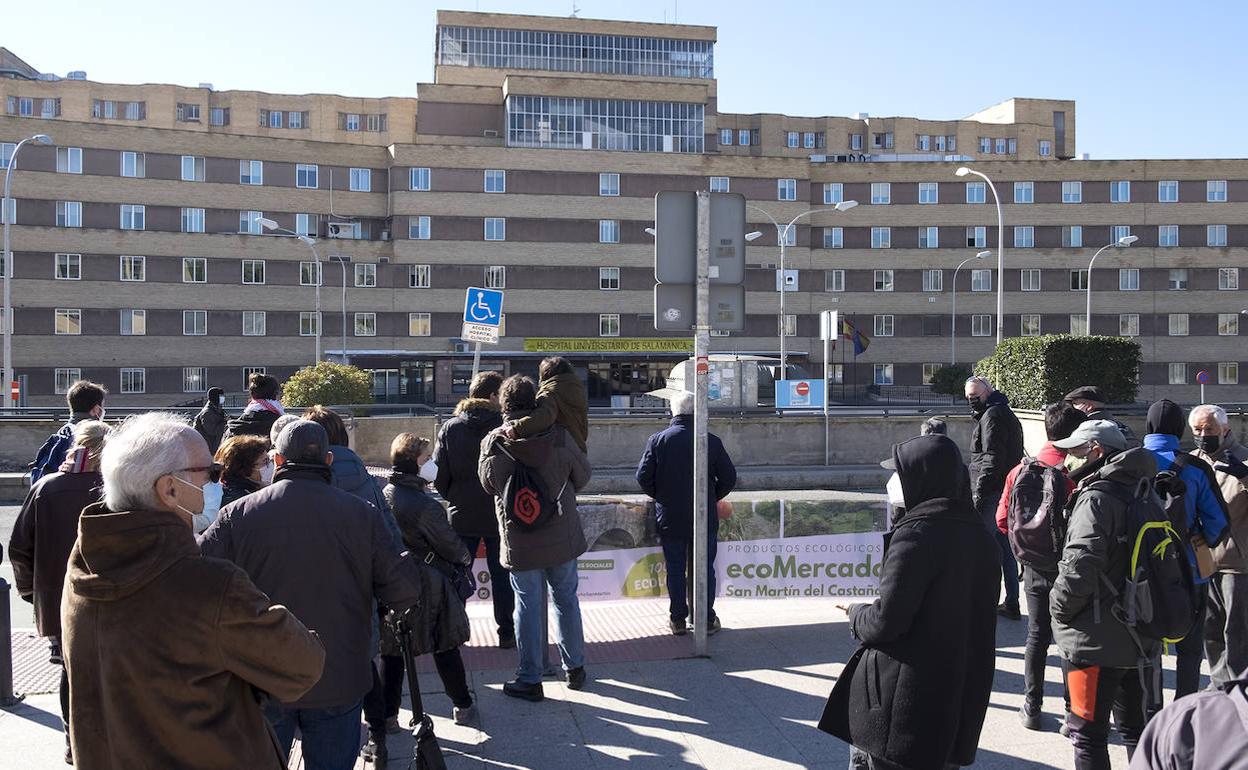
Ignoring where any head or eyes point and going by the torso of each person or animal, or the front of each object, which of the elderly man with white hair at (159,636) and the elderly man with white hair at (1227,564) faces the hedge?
the elderly man with white hair at (159,636)

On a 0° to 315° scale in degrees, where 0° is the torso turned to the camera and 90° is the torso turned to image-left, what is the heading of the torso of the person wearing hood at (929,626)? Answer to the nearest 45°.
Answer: approximately 135°

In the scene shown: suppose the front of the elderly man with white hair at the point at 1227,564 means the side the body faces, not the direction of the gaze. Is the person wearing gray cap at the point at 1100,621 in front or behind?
in front

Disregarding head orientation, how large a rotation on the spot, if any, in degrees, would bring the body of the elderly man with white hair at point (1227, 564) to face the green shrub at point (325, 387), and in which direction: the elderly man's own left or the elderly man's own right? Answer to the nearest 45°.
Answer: approximately 90° to the elderly man's own right

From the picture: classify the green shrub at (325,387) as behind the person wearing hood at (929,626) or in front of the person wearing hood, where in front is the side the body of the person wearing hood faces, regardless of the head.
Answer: in front

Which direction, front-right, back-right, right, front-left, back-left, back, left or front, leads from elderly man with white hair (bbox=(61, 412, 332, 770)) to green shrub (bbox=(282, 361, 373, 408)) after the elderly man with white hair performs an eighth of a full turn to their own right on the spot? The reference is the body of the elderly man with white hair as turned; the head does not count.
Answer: left

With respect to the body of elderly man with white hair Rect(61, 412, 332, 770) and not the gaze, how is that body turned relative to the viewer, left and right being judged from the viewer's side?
facing away from the viewer and to the right of the viewer

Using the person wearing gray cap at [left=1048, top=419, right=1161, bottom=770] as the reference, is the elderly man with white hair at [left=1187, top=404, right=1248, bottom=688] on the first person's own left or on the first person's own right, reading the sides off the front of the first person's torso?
on the first person's own right

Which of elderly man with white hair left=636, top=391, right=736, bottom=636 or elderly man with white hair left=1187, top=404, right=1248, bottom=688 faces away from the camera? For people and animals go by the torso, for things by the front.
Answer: elderly man with white hair left=636, top=391, right=736, bottom=636

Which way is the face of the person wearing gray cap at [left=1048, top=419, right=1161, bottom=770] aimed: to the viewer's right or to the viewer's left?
to the viewer's left

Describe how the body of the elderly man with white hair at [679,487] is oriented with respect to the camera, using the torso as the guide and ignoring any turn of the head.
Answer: away from the camera

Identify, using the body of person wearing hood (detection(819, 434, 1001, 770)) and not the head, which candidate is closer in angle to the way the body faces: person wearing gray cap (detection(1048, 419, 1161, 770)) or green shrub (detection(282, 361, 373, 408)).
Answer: the green shrub

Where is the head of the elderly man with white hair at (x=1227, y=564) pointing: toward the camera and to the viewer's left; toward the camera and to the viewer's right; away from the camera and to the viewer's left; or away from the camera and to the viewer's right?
toward the camera and to the viewer's left

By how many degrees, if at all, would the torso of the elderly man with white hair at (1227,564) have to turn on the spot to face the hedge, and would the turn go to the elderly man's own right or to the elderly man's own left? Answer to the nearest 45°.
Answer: approximately 135° to the elderly man's own right
